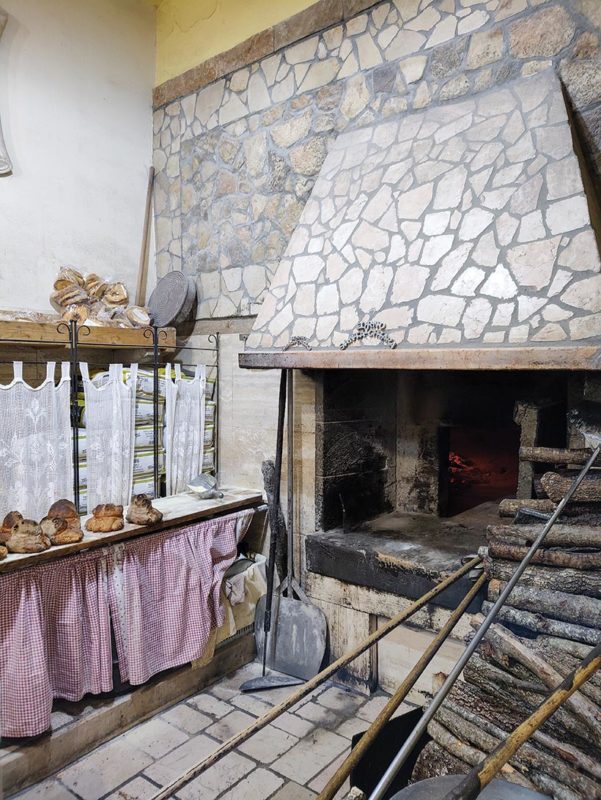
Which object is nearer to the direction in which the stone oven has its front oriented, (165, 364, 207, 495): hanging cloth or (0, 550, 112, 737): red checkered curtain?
the red checkered curtain

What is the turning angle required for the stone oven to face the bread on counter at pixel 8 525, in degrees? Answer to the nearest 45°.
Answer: approximately 45° to its right

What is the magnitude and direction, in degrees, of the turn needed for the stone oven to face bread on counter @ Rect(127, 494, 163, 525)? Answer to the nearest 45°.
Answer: approximately 45° to its right

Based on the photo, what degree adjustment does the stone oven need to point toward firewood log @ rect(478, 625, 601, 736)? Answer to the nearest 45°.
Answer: approximately 45° to its left

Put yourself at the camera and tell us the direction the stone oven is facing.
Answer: facing the viewer and to the left of the viewer

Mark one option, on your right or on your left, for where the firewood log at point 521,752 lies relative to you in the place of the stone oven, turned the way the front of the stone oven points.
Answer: on your left

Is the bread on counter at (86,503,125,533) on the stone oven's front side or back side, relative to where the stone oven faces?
on the front side

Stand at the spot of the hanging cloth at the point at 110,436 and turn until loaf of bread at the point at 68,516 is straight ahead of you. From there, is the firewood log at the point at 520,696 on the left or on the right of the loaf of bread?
left

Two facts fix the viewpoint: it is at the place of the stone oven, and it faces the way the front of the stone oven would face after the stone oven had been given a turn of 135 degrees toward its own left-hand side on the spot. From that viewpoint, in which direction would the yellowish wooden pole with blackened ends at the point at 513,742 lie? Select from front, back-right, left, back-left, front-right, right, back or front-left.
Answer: right

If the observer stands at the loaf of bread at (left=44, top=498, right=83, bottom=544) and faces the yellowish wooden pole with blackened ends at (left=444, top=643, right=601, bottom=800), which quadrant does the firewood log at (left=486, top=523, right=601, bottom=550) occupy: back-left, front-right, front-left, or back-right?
front-left
